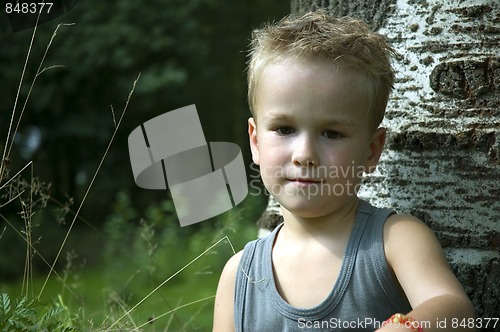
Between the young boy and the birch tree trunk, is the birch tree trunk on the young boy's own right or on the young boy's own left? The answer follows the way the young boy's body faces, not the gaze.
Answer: on the young boy's own left

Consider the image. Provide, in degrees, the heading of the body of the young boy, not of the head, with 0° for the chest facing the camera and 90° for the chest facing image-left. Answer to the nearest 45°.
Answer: approximately 0°
